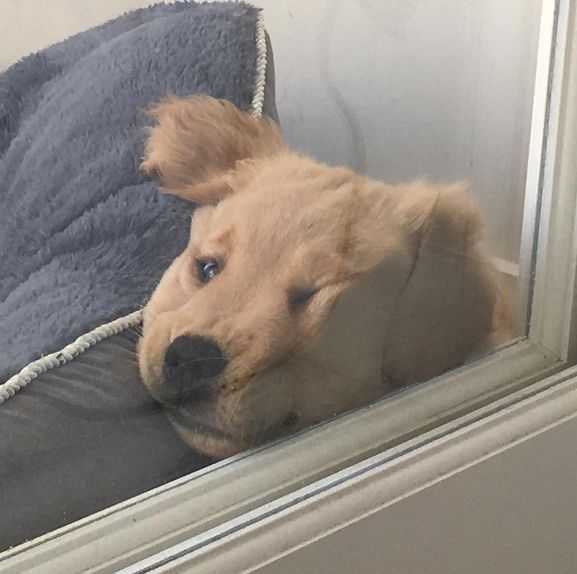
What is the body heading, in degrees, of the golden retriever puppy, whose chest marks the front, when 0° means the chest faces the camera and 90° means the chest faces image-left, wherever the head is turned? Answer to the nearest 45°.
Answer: approximately 45°
